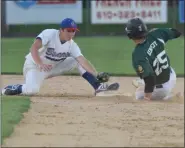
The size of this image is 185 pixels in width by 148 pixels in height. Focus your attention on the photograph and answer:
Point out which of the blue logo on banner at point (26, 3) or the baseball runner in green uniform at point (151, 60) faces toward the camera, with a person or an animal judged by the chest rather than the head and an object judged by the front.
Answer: the blue logo on banner

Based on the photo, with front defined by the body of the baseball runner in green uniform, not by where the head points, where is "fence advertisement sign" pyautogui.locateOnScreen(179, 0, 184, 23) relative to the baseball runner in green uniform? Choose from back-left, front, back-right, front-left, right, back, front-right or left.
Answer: front-right

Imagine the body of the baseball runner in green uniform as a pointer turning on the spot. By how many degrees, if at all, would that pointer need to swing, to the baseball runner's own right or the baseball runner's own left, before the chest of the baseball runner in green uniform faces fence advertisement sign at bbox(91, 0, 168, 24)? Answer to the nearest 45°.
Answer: approximately 45° to the baseball runner's own right

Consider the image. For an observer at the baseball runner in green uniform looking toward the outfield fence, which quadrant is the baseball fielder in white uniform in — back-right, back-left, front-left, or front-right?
front-left

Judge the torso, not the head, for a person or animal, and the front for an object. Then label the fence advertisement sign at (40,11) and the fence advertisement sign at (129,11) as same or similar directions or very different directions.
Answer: same or similar directions

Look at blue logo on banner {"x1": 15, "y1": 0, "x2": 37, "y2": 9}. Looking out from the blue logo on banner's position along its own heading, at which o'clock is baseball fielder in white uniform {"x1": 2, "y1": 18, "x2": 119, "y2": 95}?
The baseball fielder in white uniform is roughly at 12 o'clock from the blue logo on banner.

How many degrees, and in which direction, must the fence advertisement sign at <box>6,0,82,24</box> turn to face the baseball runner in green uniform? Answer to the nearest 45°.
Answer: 0° — it already faces them

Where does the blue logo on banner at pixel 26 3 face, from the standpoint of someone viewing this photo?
facing the viewer

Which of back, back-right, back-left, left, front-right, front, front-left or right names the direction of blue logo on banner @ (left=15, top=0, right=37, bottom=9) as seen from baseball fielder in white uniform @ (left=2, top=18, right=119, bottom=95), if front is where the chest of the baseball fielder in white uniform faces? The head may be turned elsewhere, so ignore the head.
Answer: back-left

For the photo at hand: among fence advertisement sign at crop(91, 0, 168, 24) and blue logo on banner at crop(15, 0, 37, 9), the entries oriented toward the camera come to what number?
2

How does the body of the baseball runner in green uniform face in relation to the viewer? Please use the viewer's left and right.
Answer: facing away from the viewer and to the left of the viewer

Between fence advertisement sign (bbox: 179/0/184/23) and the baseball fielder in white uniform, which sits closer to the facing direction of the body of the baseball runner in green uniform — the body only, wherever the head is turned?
the baseball fielder in white uniform

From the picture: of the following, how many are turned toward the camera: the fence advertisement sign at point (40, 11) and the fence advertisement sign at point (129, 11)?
2

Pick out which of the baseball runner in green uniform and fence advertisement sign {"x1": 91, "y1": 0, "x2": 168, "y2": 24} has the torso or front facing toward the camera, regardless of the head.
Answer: the fence advertisement sign

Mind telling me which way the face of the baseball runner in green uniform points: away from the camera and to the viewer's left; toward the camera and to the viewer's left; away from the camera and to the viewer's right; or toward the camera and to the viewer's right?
away from the camera and to the viewer's left
